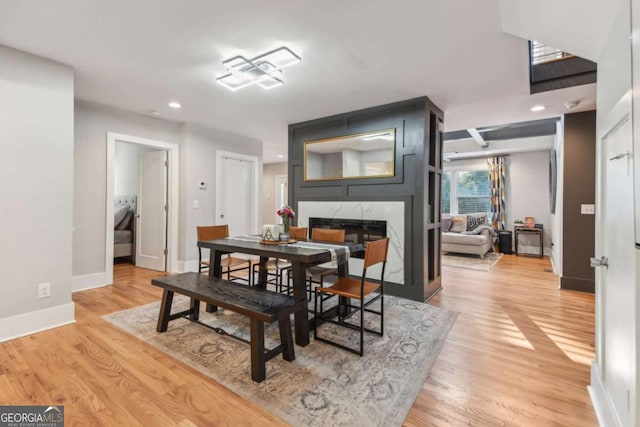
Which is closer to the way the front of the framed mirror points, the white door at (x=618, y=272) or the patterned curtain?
the white door

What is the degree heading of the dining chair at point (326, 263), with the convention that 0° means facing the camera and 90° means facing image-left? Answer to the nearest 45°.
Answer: approximately 45°

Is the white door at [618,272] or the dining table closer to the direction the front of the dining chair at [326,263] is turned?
the dining table

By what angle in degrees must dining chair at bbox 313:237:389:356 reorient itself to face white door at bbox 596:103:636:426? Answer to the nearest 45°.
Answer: approximately 180°

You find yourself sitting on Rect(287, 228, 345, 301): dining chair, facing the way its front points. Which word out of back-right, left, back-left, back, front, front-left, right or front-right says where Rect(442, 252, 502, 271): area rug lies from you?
back

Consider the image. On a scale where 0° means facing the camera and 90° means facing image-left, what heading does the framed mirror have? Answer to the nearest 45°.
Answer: approximately 45°

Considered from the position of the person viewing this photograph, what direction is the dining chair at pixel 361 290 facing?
facing away from the viewer and to the left of the viewer

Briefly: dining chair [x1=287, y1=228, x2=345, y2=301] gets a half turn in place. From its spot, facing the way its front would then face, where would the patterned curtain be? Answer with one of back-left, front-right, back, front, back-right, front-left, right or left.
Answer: front

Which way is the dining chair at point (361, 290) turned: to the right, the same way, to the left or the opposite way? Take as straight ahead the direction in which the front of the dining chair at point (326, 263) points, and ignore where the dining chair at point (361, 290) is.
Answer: to the right
